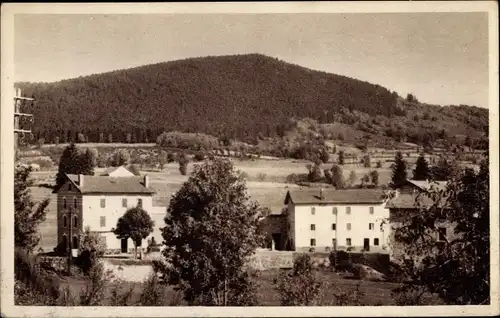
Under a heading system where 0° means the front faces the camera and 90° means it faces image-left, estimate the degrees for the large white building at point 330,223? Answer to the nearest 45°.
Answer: approximately 0°
